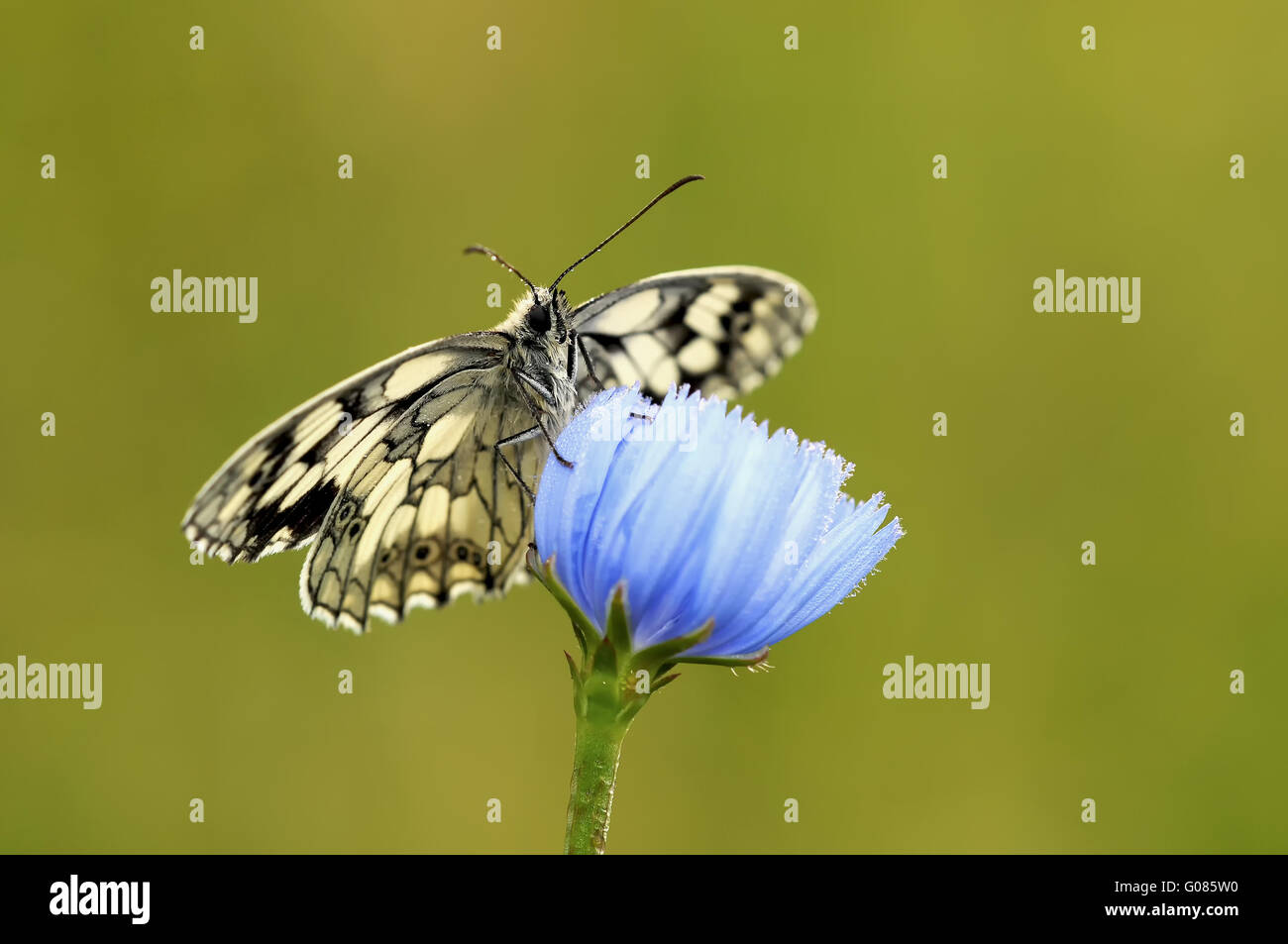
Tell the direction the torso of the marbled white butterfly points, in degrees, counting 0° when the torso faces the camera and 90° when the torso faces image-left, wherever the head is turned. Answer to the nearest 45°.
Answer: approximately 315°
